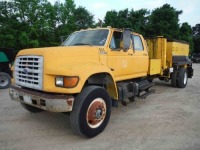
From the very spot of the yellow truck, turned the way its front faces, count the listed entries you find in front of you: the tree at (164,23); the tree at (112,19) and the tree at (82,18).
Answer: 0

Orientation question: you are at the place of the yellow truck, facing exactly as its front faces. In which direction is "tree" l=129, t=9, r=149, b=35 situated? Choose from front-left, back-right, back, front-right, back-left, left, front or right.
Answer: back-right

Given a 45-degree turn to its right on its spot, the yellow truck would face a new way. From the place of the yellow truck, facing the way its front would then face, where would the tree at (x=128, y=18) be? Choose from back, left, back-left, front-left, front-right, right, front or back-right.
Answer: right

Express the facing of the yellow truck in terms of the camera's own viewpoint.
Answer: facing the viewer and to the left of the viewer

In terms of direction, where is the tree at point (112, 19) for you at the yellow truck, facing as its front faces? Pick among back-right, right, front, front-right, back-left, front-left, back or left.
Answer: back-right

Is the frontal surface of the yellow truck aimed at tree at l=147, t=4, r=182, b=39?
no

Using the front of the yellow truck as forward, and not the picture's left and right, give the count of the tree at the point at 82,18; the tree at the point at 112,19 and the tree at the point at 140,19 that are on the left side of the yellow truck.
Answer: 0

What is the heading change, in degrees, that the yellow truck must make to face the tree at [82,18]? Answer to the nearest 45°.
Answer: approximately 135° to its right
